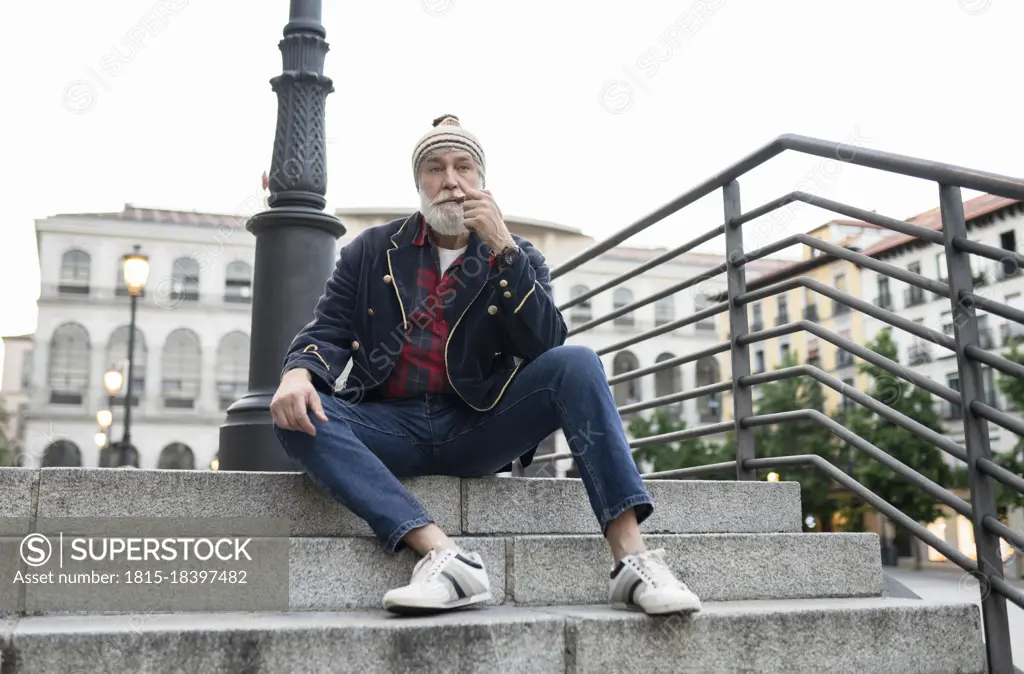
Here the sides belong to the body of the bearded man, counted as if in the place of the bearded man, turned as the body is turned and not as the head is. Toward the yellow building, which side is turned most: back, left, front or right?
back

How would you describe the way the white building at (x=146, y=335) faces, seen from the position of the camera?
facing the viewer

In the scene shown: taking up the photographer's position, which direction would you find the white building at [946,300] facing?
facing the viewer and to the left of the viewer

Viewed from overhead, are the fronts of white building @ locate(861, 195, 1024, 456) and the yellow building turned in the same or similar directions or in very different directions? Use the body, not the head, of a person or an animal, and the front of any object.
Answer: same or similar directions

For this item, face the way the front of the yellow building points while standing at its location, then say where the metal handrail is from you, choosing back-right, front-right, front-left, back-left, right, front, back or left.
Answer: front-left

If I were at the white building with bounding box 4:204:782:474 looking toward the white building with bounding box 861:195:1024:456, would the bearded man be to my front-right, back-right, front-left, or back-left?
front-right

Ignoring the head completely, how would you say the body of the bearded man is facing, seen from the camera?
toward the camera

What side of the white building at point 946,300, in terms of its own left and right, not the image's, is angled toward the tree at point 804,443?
front

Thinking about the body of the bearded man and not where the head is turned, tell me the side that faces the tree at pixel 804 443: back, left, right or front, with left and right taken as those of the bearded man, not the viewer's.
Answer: back

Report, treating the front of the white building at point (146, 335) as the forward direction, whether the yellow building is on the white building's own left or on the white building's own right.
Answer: on the white building's own left

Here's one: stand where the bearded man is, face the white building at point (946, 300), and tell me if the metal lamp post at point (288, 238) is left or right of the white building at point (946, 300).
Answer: left

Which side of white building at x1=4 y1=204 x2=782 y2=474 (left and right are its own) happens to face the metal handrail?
front

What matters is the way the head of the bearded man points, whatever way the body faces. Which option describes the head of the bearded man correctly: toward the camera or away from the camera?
toward the camera

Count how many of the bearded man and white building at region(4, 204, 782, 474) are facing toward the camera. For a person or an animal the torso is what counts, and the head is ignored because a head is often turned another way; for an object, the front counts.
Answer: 2
